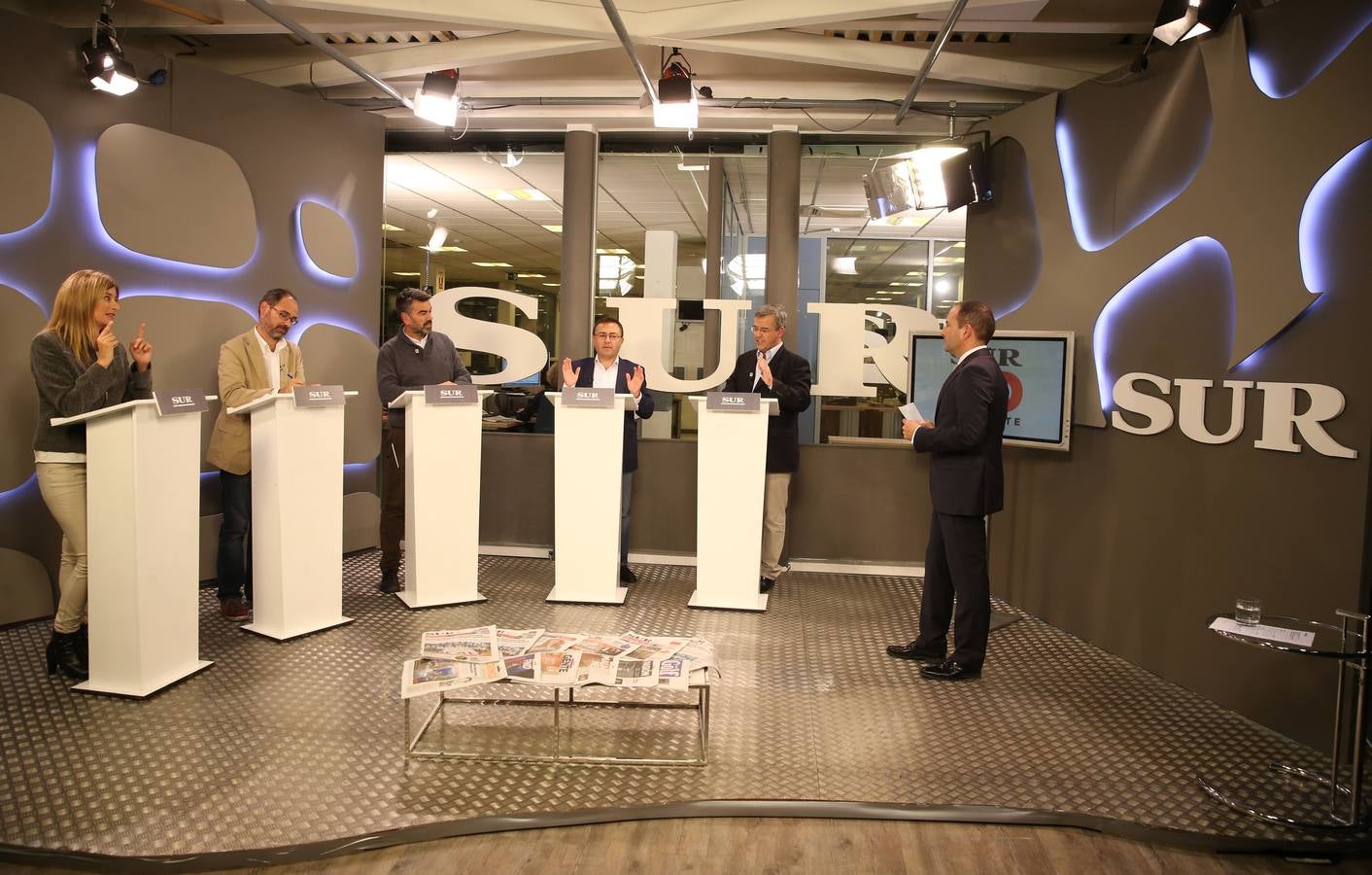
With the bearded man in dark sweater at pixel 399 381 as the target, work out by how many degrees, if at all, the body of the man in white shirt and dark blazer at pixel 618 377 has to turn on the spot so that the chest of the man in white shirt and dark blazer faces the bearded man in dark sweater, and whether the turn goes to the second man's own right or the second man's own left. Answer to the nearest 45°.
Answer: approximately 90° to the second man's own right

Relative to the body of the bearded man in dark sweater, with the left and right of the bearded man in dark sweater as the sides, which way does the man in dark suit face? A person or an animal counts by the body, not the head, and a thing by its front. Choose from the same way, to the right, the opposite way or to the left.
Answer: the opposite way

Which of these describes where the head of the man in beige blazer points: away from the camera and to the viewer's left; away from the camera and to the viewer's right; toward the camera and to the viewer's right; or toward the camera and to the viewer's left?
toward the camera and to the viewer's right

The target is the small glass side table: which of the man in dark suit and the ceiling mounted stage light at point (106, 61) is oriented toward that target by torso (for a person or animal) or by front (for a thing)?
the ceiling mounted stage light

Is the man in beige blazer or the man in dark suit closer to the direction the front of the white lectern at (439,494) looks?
the man in dark suit

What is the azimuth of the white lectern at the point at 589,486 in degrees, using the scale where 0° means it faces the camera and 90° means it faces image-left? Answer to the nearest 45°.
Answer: approximately 0°

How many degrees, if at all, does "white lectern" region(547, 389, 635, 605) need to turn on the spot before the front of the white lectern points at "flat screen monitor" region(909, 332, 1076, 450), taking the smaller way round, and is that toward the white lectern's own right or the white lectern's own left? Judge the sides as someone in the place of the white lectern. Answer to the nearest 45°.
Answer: approximately 90° to the white lectern's own left

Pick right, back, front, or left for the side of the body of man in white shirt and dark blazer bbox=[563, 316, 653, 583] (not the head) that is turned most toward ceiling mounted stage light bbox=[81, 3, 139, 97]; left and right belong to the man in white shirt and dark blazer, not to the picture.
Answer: right

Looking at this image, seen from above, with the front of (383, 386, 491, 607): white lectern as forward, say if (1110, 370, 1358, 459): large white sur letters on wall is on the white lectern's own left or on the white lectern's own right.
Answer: on the white lectern's own left

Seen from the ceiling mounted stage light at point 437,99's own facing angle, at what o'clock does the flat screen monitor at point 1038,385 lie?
The flat screen monitor is roughly at 10 o'clock from the ceiling mounted stage light.

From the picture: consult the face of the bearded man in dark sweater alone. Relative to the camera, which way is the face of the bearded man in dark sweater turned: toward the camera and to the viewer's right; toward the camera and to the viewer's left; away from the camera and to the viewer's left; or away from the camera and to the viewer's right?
toward the camera and to the viewer's right

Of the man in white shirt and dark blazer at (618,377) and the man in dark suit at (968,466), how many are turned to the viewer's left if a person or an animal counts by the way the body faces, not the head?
1
